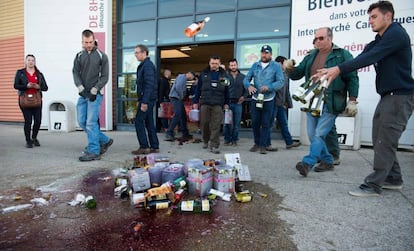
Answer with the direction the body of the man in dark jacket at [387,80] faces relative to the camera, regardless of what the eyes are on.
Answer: to the viewer's left

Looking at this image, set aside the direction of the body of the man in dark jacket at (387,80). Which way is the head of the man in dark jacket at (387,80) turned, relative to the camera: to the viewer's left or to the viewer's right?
to the viewer's left

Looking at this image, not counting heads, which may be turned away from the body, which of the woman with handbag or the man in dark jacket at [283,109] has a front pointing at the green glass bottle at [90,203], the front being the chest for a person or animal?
the woman with handbag

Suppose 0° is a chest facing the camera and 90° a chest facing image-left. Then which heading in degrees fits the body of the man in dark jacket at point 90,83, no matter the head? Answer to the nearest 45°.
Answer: approximately 45°

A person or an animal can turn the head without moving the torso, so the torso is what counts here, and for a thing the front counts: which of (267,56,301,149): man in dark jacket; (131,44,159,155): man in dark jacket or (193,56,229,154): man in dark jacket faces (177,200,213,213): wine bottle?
(193,56,229,154): man in dark jacket
